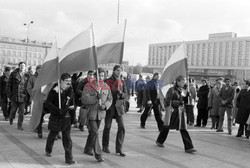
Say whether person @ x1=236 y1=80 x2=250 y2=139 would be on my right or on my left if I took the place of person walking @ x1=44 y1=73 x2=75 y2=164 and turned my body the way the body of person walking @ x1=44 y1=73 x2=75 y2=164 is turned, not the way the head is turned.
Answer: on my left

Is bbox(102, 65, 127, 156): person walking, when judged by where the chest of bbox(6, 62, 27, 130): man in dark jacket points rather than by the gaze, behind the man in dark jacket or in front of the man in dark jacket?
in front

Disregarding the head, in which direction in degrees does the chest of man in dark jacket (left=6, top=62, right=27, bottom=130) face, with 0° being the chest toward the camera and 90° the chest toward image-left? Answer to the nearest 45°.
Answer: approximately 315°

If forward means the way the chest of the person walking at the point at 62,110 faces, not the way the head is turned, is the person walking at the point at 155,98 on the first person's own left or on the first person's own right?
on the first person's own left

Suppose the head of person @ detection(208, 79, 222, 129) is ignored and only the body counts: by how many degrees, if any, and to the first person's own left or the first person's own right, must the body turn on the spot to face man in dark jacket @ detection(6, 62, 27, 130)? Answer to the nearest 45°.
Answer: approximately 90° to the first person's own right

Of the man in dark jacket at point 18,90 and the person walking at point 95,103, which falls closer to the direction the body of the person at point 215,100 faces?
the person walking

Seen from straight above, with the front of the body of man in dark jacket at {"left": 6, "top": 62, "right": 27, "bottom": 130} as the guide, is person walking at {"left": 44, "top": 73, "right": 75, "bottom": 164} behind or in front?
in front

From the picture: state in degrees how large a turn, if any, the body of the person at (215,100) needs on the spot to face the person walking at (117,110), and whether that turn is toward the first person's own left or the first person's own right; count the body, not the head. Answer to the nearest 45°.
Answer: approximately 45° to the first person's own right

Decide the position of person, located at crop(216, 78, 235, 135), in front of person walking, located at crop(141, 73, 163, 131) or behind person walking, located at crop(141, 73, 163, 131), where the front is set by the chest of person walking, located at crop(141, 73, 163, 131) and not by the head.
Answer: in front
